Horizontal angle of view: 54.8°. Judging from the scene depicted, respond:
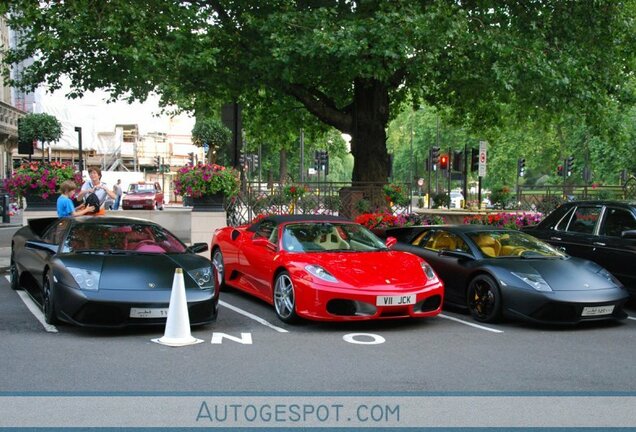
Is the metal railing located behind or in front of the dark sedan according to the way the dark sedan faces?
behind

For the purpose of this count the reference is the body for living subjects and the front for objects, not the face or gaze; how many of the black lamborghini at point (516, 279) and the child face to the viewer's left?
0

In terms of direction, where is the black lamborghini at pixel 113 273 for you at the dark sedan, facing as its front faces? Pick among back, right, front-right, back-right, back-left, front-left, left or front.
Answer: right

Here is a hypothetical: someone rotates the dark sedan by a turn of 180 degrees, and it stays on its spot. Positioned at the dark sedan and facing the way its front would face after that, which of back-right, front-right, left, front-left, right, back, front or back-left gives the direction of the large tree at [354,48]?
front

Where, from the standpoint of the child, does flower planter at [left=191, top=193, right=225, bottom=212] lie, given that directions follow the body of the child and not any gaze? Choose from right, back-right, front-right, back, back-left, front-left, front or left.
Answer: front-left

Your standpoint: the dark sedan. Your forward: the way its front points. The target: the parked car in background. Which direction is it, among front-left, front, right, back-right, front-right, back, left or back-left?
back

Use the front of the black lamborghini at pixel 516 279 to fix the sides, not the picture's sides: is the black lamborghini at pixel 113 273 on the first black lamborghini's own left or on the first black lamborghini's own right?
on the first black lamborghini's own right

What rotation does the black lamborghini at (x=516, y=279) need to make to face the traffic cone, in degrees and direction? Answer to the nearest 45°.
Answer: approximately 90° to its right

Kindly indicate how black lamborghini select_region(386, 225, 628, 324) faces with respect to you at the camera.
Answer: facing the viewer and to the right of the viewer
